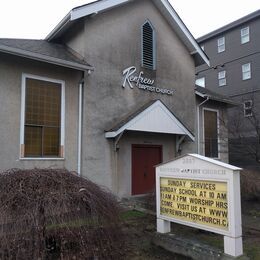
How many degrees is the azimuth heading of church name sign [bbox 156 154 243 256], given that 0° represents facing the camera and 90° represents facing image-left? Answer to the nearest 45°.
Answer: approximately 45°

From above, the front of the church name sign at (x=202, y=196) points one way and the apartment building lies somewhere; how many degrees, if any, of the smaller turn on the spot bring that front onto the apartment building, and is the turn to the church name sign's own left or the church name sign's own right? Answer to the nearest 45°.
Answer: approximately 135° to the church name sign's own right
